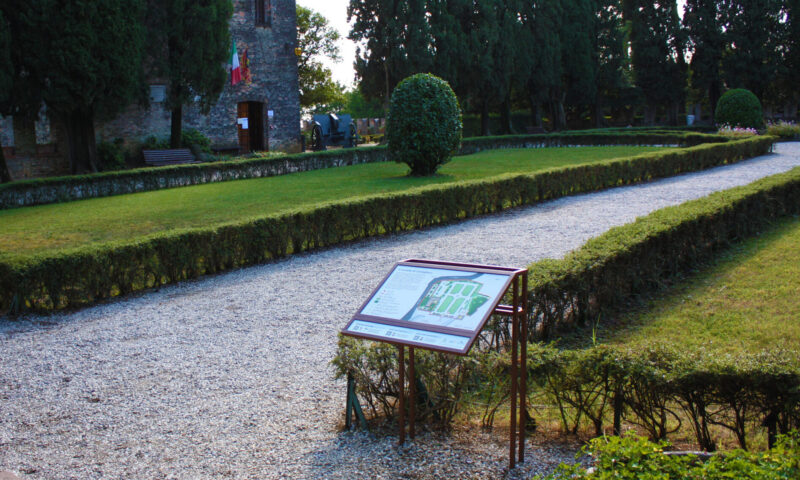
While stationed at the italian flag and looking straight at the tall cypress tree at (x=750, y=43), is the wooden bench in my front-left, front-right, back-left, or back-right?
back-right

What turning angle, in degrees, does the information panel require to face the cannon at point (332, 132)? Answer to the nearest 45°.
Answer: approximately 135° to its right

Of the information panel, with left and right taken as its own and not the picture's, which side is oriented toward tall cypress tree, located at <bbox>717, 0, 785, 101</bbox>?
back

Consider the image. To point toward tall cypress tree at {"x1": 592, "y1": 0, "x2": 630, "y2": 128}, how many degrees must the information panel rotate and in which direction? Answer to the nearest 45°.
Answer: approximately 135° to its right

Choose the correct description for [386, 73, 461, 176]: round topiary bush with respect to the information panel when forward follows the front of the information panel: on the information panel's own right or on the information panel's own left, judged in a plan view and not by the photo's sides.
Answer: on the information panel's own right

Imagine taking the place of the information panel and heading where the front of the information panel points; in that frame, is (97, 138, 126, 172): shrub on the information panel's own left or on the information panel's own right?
on the information panel's own right

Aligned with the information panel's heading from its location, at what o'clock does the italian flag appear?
The italian flag is roughly at 4 o'clock from the information panel.

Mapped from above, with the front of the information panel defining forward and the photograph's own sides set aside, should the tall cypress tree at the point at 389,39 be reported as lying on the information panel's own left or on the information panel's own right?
on the information panel's own right

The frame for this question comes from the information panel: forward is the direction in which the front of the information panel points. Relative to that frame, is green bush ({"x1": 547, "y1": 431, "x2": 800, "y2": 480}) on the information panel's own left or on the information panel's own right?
on the information panel's own left

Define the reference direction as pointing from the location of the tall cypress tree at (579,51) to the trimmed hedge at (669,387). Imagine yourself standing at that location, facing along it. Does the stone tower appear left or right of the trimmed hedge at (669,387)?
right

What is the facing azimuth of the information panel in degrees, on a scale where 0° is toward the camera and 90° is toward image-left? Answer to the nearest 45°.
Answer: approximately 45°
